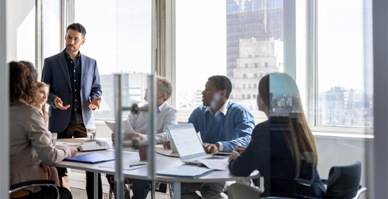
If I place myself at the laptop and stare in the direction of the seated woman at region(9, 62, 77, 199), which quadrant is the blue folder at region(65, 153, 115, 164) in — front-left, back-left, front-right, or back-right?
front-right

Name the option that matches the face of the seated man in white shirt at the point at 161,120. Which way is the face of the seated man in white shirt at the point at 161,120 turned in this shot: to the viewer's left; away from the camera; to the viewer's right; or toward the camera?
to the viewer's left

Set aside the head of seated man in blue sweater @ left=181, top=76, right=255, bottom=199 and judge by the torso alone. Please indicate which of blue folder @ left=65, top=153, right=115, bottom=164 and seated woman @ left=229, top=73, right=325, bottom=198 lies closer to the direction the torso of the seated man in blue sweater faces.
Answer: the blue folder

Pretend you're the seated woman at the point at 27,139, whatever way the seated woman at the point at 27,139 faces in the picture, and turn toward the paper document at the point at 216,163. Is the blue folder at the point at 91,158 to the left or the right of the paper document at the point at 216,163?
left

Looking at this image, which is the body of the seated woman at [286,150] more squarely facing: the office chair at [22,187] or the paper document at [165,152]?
the paper document

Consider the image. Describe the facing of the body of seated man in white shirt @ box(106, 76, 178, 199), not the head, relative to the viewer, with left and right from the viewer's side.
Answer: facing the viewer and to the left of the viewer

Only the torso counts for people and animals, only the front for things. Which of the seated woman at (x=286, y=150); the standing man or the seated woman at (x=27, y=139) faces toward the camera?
the standing man

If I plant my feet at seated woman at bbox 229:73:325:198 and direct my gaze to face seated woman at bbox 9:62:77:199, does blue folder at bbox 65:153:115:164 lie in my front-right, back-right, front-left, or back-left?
front-right

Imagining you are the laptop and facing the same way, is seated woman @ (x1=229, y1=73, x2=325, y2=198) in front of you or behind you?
in front

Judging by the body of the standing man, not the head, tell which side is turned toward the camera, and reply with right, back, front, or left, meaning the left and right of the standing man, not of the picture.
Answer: front

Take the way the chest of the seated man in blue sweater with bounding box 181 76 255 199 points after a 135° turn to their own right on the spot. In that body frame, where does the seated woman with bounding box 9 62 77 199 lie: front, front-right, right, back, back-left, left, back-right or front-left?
back-left

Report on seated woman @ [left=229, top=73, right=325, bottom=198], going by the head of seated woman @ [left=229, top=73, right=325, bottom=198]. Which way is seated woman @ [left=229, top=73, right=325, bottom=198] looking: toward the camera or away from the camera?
away from the camera

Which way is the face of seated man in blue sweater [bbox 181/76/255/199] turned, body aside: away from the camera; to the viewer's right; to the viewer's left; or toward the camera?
to the viewer's left

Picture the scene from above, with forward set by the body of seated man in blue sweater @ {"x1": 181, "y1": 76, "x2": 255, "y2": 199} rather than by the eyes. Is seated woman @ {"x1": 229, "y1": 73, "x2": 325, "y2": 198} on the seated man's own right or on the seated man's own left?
on the seated man's own left

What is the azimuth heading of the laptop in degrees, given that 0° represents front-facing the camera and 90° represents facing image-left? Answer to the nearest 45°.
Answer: approximately 315°

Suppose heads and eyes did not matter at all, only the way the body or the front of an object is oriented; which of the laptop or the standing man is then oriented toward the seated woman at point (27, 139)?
the standing man

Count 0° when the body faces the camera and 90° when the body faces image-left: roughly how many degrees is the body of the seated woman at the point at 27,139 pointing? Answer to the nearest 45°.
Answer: approximately 225°

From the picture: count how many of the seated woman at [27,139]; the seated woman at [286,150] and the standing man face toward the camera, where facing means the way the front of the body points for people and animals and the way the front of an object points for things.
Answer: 1
